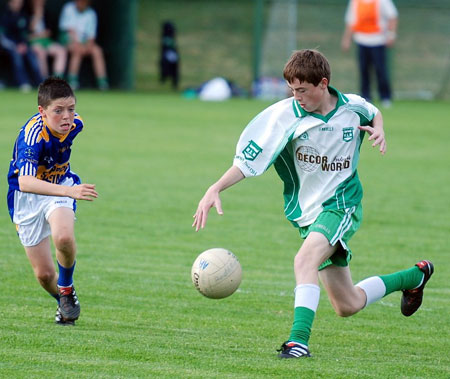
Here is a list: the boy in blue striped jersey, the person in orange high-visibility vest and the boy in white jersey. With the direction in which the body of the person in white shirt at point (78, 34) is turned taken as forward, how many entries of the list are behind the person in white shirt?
0

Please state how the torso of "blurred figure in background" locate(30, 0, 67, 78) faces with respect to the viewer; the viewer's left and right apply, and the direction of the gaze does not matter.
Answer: facing the viewer and to the right of the viewer

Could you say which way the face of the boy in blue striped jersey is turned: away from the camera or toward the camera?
toward the camera

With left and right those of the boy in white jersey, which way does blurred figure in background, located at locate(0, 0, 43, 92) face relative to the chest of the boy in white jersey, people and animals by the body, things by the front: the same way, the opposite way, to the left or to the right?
to the left

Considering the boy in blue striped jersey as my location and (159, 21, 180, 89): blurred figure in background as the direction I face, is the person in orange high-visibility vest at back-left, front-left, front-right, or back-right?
front-right

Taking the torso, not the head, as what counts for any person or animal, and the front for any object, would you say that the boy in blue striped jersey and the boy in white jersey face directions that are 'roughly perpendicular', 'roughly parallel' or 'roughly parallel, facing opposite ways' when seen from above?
roughly perpendicular

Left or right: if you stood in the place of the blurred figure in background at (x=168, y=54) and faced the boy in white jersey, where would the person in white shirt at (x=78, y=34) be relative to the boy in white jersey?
right

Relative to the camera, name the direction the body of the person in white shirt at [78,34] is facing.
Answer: toward the camera

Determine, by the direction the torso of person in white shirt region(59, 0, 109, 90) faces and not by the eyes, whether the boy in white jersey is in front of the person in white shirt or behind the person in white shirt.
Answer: in front

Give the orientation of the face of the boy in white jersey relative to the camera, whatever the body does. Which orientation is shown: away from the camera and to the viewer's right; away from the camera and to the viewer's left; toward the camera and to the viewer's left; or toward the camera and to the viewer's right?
toward the camera and to the viewer's left

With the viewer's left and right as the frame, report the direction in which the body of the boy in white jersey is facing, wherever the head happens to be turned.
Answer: facing the viewer and to the left of the viewer

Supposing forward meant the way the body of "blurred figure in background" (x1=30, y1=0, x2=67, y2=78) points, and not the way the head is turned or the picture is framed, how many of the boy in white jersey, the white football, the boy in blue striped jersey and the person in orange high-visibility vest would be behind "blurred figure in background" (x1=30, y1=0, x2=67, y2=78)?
0

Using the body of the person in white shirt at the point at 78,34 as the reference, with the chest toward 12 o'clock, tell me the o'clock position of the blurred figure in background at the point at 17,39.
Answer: The blurred figure in background is roughly at 2 o'clock from the person in white shirt.

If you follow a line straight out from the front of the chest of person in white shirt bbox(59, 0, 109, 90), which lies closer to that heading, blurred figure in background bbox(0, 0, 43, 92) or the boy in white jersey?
the boy in white jersey

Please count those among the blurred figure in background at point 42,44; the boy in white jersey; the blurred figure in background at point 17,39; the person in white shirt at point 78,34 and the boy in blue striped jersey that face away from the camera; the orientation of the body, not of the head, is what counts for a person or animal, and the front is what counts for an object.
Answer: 0

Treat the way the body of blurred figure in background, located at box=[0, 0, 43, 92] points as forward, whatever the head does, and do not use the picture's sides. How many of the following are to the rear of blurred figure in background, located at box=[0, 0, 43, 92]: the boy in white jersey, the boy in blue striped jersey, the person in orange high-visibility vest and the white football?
0

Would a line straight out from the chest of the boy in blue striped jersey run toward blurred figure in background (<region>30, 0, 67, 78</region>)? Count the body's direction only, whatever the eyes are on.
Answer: no
